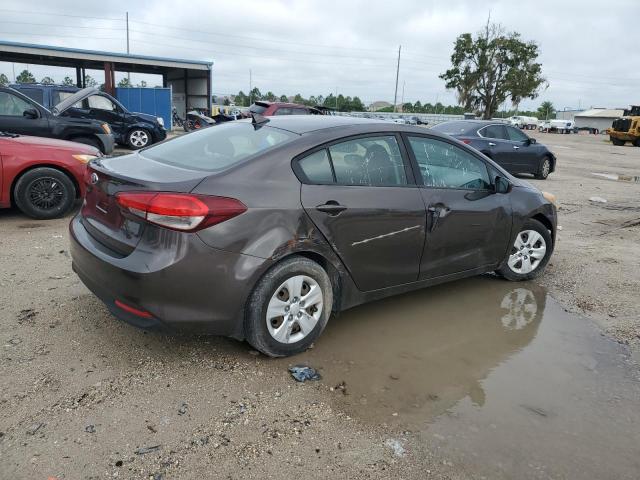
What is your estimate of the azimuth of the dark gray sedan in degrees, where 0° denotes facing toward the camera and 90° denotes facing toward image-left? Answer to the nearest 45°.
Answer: approximately 225°

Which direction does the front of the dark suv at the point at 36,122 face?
to the viewer's right

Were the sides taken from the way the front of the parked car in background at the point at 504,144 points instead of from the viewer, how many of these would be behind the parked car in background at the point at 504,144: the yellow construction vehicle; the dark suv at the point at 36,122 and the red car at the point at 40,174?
2

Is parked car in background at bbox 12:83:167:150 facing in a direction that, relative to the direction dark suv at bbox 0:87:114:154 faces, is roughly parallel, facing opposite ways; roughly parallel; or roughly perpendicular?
roughly parallel

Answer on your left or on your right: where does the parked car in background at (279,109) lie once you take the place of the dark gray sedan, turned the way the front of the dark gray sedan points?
on your left

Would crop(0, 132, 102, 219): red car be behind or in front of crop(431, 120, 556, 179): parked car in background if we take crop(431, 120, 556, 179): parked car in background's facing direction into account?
behind

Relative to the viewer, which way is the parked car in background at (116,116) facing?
to the viewer's right

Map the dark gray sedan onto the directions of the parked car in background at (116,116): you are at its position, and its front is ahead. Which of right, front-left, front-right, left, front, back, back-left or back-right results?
right

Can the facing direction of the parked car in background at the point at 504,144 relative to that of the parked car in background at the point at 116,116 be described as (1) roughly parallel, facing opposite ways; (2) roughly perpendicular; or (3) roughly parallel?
roughly parallel

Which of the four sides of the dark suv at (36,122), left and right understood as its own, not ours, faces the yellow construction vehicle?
front

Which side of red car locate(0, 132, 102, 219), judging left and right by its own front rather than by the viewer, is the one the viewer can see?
right

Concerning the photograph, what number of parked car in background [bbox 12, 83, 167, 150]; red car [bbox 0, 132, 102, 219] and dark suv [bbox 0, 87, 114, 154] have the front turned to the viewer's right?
3

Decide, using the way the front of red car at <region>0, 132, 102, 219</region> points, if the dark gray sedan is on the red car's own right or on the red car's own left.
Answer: on the red car's own right
